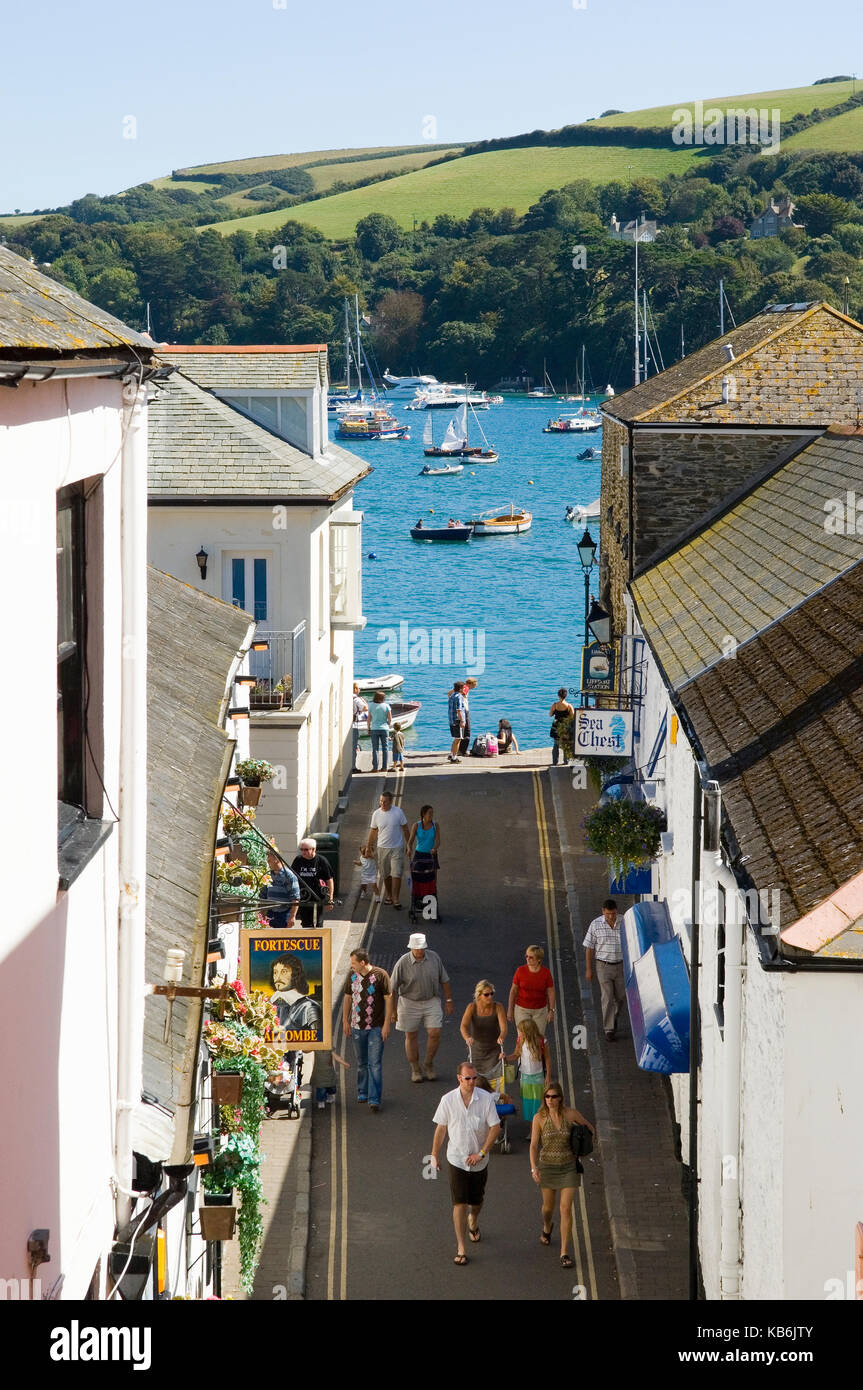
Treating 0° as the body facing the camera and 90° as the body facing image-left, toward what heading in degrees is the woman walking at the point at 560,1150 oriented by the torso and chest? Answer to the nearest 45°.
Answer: approximately 0°

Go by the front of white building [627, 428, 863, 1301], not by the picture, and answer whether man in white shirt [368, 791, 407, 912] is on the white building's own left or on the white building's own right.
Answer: on the white building's own right

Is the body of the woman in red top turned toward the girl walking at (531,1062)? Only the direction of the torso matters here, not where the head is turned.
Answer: yes
